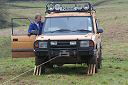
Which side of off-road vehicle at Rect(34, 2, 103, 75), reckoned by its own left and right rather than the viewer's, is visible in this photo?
front
